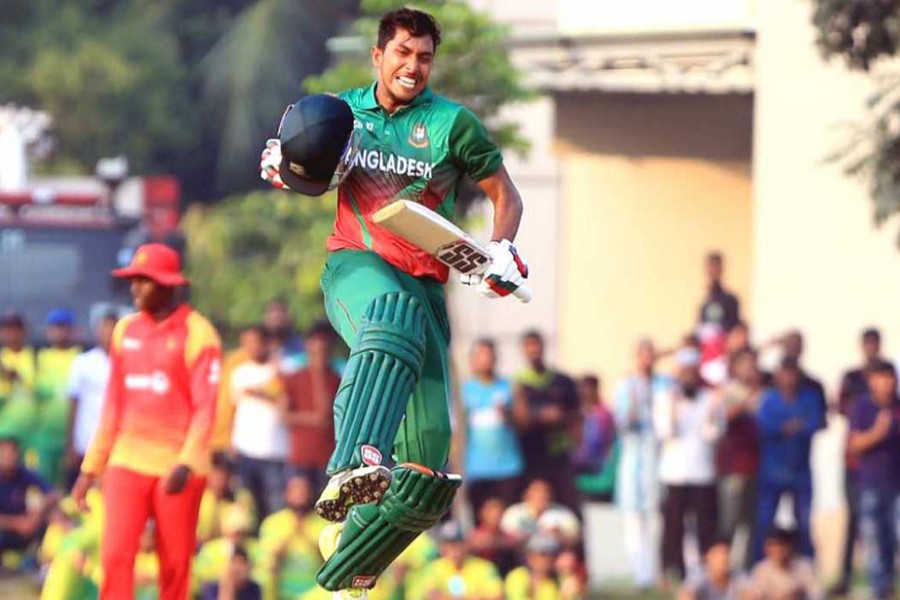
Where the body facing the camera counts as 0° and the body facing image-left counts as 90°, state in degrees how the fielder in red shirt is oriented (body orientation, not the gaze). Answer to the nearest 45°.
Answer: approximately 45°

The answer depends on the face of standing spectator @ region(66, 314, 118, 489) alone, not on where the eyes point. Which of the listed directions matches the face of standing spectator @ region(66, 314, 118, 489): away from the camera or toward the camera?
toward the camera

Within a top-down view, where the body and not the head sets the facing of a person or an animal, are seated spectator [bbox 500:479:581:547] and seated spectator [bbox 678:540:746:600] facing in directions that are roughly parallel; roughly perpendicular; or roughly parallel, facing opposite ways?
roughly parallel

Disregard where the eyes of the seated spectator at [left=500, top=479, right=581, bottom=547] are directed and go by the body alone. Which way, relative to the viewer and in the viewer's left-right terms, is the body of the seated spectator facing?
facing the viewer

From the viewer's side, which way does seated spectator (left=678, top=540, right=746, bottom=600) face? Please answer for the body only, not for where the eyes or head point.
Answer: toward the camera

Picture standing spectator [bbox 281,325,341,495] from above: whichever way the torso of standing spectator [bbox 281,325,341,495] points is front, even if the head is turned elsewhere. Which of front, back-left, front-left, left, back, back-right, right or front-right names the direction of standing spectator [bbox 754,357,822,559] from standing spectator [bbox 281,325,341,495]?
left

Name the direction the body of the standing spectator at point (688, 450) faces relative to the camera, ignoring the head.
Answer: toward the camera

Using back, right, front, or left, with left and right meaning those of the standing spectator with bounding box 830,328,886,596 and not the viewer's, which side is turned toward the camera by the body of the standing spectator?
front

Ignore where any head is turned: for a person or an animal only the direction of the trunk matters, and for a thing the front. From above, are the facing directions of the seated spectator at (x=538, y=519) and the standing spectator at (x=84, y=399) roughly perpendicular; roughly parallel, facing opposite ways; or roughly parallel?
roughly parallel
